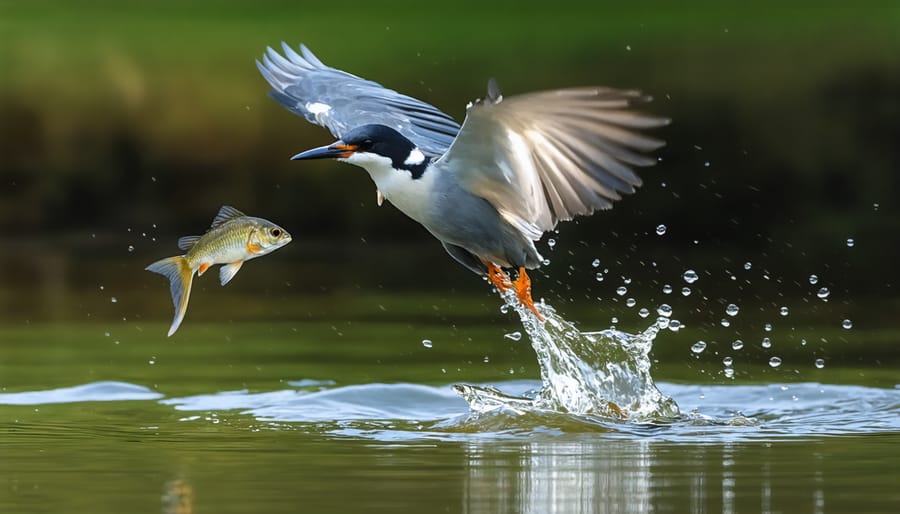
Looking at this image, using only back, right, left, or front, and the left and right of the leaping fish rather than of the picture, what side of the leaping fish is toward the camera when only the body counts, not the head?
right

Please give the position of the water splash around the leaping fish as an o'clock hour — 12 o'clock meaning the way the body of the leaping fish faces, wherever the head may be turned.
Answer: The water splash is roughly at 11 o'clock from the leaping fish.

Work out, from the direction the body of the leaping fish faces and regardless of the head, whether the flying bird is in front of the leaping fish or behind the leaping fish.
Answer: in front

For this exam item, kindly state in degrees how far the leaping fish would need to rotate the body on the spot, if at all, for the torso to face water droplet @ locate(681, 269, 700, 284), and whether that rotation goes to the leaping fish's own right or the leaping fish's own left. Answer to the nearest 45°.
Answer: approximately 45° to the leaping fish's own left

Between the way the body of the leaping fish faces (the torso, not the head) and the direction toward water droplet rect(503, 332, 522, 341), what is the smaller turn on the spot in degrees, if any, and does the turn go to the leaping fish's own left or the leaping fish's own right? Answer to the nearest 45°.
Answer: approximately 45° to the leaping fish's own left
